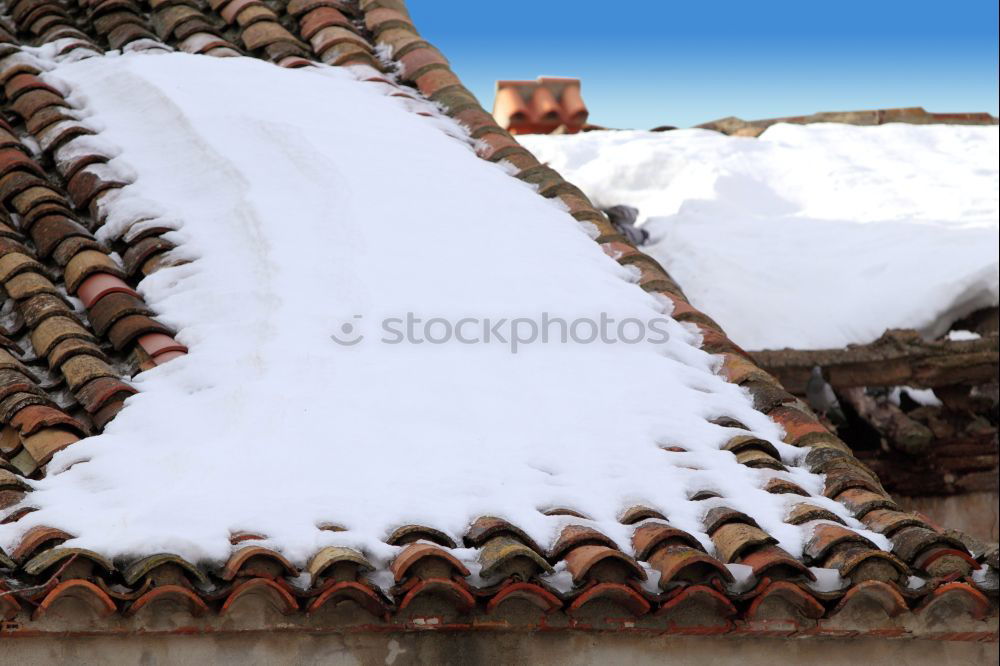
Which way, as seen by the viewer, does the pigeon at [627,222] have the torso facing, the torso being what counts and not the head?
to the viewer's left

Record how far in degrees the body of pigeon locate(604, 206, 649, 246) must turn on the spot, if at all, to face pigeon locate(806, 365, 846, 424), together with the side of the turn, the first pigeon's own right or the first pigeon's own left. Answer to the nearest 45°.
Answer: approximately 135° to the first pigeon's own left

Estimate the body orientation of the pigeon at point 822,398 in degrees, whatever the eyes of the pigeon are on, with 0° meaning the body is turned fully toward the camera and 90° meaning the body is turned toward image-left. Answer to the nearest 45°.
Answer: approximately 90°

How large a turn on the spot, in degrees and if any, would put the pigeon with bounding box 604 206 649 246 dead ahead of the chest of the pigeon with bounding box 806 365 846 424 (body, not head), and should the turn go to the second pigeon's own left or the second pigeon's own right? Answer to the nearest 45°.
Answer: approximately 45° to the second pigeon's own right
